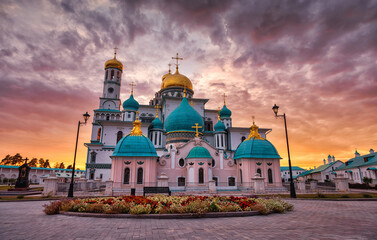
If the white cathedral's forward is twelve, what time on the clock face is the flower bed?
The flower bed is roughly at 12 o'clock from the white cathedral.

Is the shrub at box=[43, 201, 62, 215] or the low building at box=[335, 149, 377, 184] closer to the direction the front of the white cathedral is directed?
the shrub

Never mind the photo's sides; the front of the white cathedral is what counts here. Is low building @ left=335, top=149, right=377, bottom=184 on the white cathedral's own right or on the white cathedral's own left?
on the white cathedral's own left

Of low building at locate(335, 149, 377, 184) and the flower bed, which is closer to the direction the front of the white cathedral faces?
the flower bed

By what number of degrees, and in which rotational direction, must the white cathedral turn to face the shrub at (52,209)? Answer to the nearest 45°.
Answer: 0° — it already faces it

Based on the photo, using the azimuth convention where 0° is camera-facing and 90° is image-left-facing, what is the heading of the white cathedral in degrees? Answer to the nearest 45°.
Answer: approximately 0°
